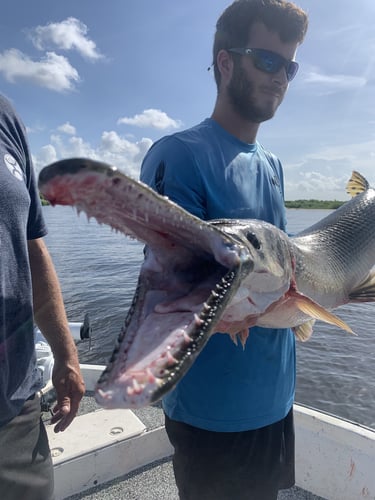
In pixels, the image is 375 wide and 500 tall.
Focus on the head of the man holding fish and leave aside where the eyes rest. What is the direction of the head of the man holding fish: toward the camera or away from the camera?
toward the camera

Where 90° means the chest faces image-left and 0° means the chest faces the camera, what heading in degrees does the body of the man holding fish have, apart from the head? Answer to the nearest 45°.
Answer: approximately 315°
